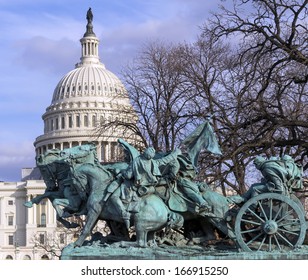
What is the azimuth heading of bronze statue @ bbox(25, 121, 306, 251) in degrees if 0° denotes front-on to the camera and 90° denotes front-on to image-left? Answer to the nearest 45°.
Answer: approximately 90°
